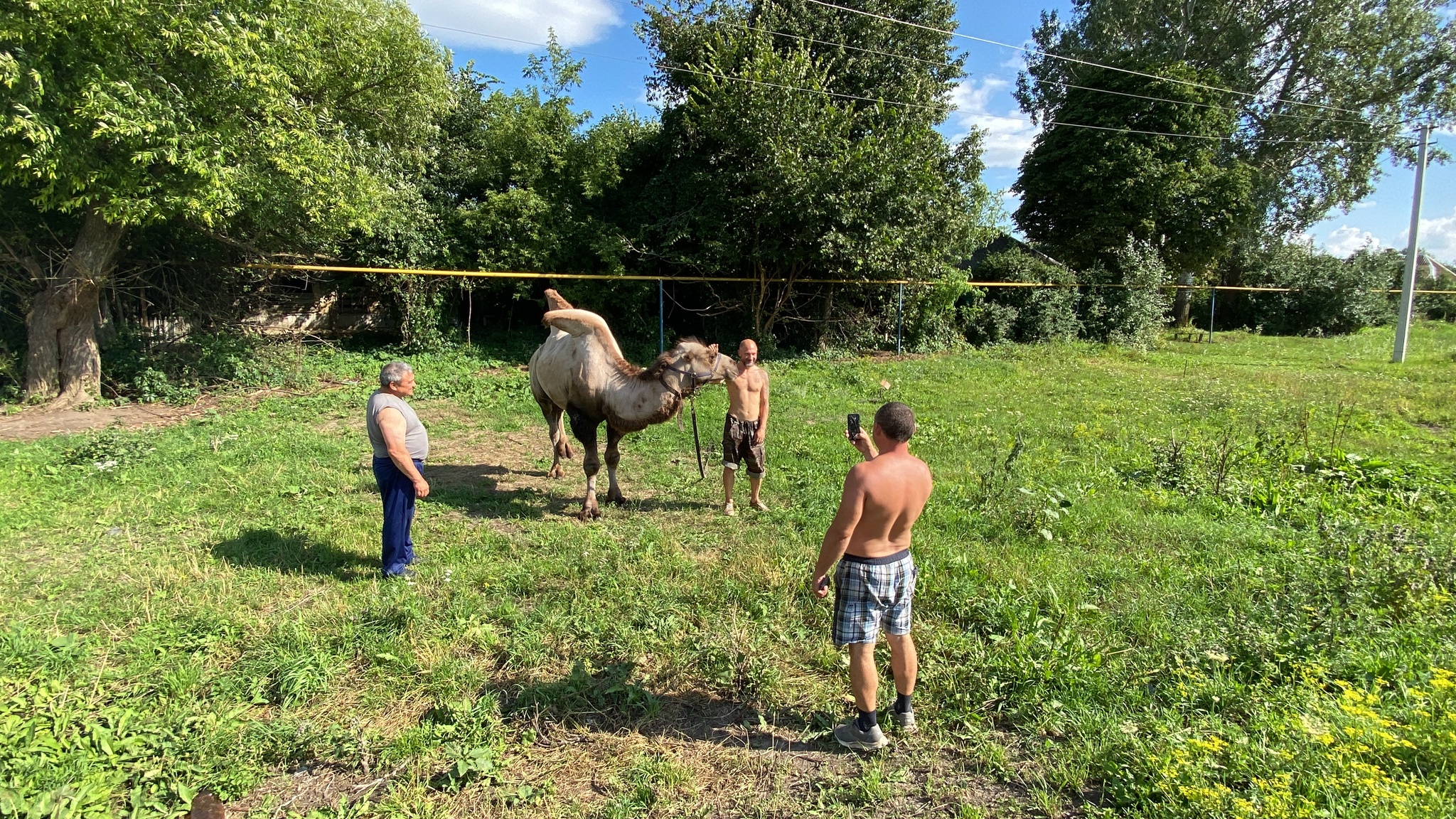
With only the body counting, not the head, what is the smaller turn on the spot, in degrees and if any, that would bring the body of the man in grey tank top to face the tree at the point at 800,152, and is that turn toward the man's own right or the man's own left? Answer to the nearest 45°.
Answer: approximately 45° to the man's own left

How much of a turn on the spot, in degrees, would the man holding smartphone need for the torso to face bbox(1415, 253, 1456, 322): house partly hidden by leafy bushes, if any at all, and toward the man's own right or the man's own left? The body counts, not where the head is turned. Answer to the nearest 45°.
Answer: approximately 90° to the man's own right

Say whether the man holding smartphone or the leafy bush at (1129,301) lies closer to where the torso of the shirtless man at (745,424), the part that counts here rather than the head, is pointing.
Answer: the man holding smartphone

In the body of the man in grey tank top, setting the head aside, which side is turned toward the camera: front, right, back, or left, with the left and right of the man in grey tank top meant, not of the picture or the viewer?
right

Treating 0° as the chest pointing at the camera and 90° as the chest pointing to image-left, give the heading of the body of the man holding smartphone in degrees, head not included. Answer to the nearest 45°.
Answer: approximately 135°

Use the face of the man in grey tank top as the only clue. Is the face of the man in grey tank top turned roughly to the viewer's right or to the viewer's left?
to the viewer's right

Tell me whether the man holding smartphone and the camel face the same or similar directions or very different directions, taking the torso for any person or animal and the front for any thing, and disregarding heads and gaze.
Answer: very different directions

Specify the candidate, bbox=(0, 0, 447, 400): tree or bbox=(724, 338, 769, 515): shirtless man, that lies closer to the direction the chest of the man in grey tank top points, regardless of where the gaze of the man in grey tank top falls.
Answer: the shirtless man

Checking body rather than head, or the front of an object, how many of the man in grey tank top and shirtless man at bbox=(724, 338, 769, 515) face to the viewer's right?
1

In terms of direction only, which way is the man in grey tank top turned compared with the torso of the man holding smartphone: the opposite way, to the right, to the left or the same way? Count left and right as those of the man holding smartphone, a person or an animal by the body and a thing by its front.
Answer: to the right

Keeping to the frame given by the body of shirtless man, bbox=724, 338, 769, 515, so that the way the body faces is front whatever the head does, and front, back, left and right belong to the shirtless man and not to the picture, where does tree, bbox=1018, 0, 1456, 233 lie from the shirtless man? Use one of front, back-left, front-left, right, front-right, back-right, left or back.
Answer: back-left
